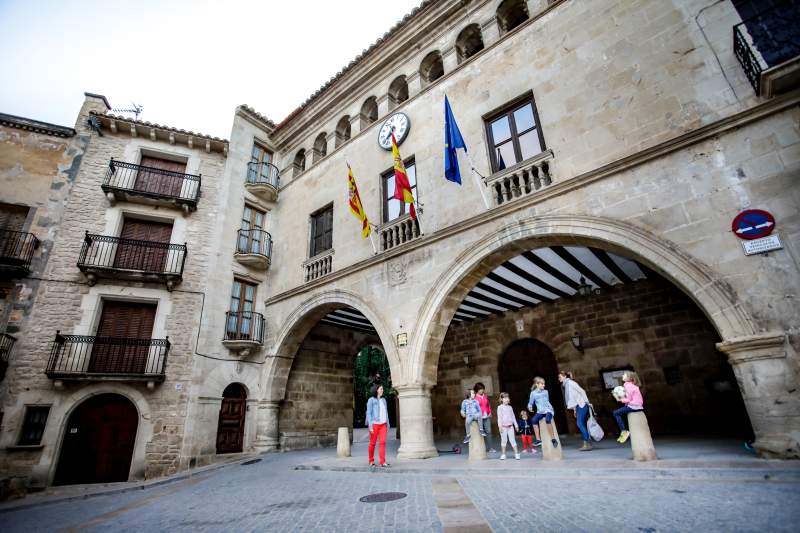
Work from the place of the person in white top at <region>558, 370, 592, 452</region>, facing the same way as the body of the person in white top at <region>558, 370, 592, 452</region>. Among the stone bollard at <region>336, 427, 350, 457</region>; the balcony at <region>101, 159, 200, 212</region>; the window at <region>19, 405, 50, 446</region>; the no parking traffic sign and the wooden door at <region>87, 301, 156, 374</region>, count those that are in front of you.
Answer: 4

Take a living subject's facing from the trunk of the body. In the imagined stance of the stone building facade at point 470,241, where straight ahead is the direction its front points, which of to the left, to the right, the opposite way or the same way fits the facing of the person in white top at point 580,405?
to the right

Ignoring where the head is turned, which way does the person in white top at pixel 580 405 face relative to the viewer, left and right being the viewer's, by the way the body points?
facing to the left of the viewer

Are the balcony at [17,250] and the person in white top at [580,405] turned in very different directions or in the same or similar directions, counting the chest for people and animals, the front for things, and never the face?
very different directions

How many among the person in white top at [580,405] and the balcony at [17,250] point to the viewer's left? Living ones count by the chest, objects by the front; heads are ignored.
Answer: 1

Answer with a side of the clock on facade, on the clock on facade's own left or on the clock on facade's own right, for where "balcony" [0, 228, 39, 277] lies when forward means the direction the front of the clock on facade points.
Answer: on the clock on facade's own right

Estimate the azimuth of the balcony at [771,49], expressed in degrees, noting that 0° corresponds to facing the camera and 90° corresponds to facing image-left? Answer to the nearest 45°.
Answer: approximately 45°

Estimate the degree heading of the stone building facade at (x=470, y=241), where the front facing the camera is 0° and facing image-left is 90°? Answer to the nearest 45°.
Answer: approximately 45°
